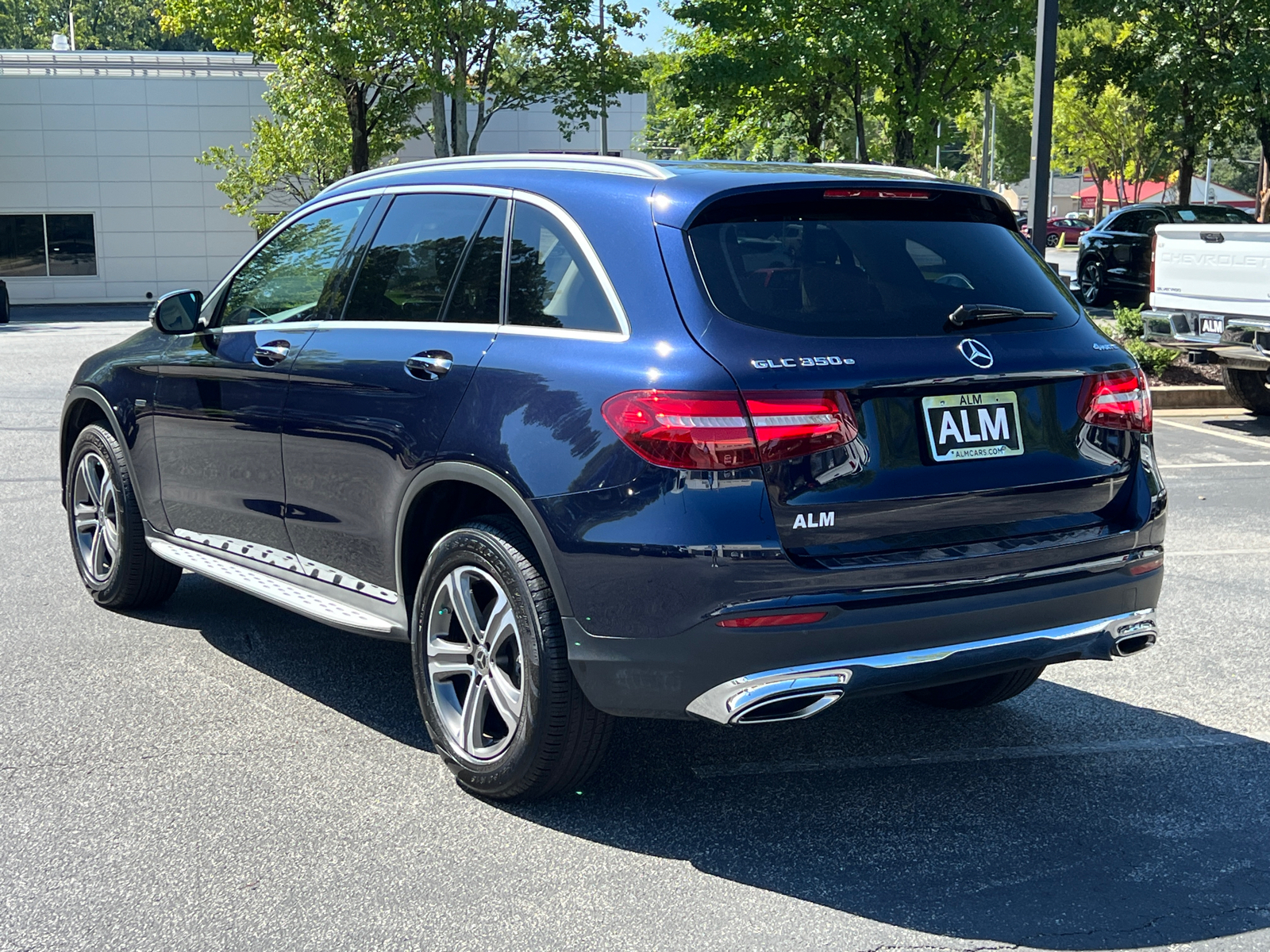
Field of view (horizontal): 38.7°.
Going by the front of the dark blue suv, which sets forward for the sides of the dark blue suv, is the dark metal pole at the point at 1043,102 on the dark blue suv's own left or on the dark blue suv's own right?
on the dark blue suv's own right

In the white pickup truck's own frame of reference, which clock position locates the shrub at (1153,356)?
The shrub is roughly at 7 o'clock from the white pickup truck.

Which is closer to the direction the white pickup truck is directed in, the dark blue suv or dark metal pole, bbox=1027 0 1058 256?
the dark metal pole

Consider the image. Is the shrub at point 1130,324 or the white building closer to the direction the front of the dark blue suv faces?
the white building

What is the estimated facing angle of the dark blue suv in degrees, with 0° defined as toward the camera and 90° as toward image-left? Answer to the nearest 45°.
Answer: approximately 135°

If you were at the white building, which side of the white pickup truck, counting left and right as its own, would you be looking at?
left

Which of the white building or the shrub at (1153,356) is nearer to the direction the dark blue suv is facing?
the white building

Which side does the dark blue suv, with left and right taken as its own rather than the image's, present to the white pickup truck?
right

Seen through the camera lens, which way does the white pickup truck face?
facing away from the viewer and to the right of the viewer
